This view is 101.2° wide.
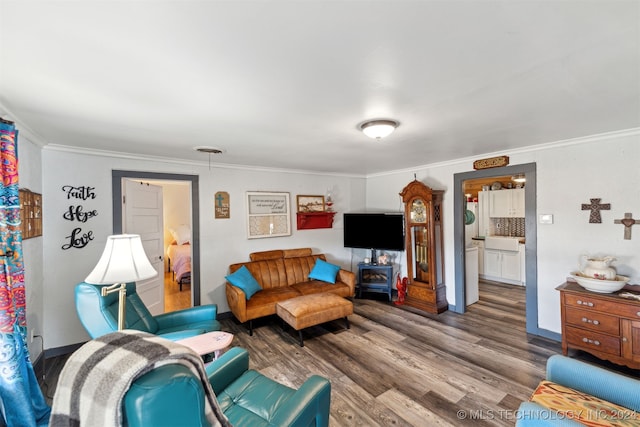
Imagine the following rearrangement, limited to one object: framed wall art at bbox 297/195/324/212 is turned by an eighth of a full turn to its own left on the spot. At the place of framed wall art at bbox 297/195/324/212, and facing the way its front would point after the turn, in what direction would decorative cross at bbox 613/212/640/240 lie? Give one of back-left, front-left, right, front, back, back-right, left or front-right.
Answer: front-right

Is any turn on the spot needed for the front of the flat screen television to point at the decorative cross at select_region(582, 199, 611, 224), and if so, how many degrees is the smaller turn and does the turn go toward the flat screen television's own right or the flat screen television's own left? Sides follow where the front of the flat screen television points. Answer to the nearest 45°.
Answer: approximately 45° to the flat screen television's own left

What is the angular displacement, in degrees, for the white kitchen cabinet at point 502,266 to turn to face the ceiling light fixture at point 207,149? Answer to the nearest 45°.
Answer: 0° — it already faces it

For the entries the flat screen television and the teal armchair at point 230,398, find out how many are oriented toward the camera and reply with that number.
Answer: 1

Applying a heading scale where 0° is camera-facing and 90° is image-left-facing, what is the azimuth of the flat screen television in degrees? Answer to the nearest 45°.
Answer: approximately 0°

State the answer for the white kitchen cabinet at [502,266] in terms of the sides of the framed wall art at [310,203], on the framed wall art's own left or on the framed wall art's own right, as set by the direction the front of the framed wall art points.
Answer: on the framed wall art's own left

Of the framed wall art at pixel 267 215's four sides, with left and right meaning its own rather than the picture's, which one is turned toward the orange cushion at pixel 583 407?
front

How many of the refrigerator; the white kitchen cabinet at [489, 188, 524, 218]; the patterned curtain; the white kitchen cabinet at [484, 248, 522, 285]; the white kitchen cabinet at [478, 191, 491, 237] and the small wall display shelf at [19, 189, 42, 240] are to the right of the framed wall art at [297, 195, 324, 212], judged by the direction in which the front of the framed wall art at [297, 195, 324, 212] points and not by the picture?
2

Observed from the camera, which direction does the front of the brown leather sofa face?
facing the viewer and to the right of the viewer

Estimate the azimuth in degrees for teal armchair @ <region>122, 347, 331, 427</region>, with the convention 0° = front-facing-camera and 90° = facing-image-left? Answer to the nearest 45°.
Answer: approximately 225°

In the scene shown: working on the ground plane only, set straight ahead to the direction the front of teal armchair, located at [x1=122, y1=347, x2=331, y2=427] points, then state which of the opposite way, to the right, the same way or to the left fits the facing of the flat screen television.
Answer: the opposite way

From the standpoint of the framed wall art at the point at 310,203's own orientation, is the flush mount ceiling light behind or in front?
in front

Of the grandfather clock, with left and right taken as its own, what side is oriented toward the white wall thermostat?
left

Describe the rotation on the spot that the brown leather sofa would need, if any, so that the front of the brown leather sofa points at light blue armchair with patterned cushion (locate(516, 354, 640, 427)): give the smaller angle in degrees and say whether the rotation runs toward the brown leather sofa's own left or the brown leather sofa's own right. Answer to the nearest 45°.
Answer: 0° — it already faces it
